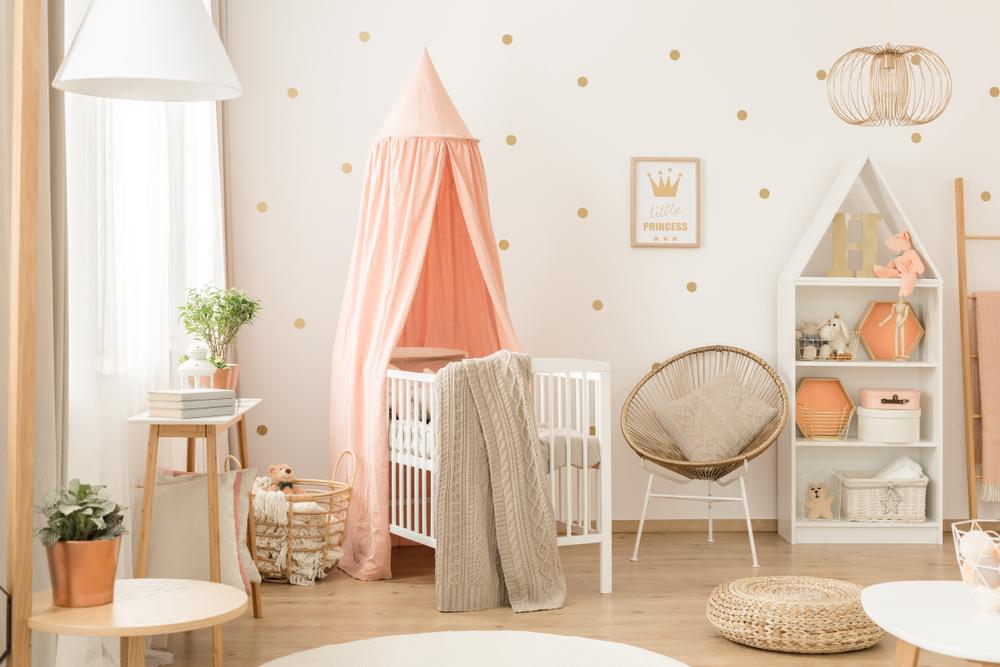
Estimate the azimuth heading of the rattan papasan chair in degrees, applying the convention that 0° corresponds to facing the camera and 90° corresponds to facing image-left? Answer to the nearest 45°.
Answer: approximately 0°

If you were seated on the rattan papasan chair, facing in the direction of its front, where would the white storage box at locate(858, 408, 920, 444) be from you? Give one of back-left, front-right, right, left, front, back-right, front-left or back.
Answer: left

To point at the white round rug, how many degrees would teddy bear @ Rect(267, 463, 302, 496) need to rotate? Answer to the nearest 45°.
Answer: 0° — it already faces it

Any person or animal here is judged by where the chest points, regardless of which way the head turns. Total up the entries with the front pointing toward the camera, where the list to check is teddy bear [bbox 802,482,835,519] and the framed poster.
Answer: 2

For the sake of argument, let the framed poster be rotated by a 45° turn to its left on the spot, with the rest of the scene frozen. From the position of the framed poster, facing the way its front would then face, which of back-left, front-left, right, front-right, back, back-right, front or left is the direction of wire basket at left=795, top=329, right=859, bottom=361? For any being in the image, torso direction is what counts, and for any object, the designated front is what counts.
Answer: front-left

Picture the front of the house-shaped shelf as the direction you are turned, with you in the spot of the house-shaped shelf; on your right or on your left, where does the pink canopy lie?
on your right

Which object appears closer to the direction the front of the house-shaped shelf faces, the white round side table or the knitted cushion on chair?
the white round side table

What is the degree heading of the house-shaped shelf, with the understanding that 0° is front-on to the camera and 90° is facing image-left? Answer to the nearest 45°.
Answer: approximately 0°

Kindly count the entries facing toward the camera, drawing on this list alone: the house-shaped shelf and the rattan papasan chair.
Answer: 2

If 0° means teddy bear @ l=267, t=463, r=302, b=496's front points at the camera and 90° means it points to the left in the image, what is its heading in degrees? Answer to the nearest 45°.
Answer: approximately 315°

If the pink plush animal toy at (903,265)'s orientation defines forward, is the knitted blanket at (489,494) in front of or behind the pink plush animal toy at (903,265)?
in front

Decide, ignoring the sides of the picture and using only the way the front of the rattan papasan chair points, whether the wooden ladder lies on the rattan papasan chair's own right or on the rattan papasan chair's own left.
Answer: on the rattan papasan chair's own left

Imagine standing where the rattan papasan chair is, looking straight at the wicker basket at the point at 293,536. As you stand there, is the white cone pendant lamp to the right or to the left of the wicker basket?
left
